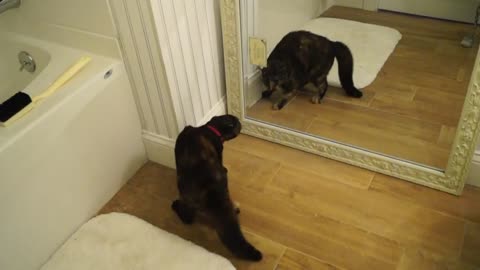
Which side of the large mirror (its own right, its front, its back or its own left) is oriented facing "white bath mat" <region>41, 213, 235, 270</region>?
front

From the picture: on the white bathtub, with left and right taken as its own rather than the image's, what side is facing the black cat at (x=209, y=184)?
front

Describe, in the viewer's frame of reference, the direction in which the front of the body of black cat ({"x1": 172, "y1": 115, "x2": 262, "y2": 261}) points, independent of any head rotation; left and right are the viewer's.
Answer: facing away from the viewer

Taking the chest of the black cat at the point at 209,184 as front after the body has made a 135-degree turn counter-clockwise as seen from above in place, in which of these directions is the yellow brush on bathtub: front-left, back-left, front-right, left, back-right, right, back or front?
right

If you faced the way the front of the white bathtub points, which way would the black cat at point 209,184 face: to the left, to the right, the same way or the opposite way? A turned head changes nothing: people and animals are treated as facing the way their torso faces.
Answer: to the left

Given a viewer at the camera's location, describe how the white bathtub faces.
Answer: facing the viewer and to the right of the viewer

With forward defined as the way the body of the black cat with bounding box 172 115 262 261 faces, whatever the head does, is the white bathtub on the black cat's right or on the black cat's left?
on the black cat's left

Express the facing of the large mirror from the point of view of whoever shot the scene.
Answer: facing the viewer and to the left of the viewer

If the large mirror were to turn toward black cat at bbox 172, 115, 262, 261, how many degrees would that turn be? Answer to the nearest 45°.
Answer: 0° — it already faces it

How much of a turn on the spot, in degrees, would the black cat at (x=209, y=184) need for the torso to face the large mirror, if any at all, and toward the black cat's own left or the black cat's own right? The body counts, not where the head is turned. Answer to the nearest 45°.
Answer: approximately 45° to the black cat's own right

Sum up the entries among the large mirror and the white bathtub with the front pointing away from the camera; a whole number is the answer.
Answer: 0

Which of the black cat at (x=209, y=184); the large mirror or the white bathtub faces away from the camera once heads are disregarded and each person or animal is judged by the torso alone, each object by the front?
the black cat

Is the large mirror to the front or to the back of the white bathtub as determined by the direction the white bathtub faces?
to the front

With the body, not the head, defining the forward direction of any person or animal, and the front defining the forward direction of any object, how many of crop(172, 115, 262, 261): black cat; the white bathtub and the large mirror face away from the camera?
1
